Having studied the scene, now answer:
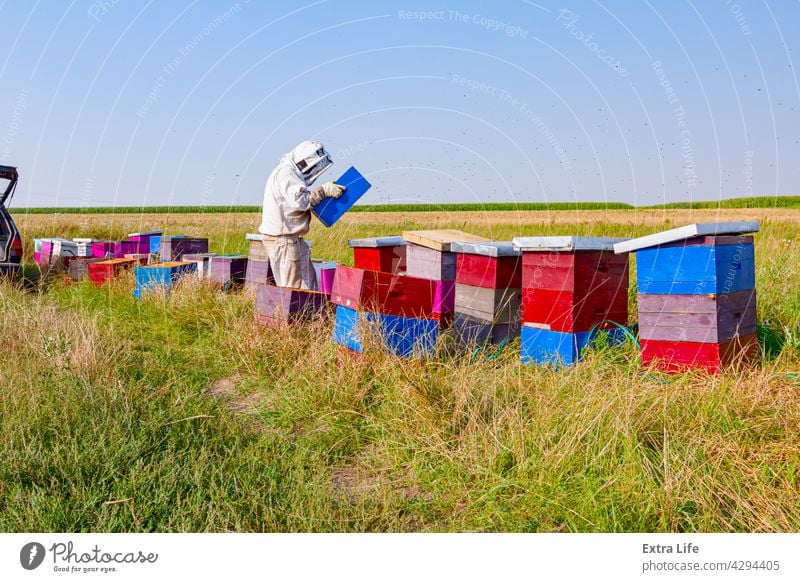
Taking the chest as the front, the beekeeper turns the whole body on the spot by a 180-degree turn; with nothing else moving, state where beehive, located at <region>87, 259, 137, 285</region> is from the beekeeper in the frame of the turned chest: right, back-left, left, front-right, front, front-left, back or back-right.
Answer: front-right

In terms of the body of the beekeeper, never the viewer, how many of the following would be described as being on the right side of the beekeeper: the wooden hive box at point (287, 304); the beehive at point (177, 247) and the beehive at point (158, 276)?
1

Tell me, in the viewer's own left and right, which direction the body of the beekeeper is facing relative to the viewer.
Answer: facing to the right of the viewer

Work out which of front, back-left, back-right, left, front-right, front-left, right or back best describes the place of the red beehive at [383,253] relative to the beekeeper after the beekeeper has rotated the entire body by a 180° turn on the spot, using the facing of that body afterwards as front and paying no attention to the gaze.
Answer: back-left

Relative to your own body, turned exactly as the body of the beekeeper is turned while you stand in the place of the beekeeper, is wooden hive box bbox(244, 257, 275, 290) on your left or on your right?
on your left

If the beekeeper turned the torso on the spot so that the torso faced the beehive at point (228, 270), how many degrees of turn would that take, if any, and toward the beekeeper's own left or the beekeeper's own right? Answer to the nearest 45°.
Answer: approximately 135° to the beekeeper's own left

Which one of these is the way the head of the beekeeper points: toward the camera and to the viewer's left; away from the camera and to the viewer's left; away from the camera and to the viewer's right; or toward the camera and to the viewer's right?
toward the camera and to the viewer's right

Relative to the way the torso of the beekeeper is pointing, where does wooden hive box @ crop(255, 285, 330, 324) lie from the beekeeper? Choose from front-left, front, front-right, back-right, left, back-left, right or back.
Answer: right

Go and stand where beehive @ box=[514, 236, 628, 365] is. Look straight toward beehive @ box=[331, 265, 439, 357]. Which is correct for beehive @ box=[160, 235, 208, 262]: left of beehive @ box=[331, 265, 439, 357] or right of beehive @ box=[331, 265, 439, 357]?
right

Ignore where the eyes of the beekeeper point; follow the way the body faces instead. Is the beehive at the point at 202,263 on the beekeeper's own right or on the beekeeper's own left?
on the beekeeper's own left

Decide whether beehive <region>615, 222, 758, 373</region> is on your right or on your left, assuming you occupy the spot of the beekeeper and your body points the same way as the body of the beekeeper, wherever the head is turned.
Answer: on your right

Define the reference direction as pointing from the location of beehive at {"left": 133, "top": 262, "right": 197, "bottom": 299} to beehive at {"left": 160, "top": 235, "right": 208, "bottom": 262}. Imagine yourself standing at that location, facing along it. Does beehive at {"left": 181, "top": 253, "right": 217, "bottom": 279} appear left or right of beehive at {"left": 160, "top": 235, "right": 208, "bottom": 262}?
right

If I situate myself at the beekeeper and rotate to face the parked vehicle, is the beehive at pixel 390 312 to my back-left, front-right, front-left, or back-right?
back-left

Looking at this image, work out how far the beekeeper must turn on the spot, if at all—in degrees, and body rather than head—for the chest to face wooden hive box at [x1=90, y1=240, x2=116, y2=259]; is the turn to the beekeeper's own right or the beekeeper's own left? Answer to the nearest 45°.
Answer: approximately 135° to the beekeeper's own left

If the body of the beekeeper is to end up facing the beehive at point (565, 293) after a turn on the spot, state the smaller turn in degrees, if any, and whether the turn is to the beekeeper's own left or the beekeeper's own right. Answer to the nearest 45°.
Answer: approximately 45° to the beekeeper's own right
